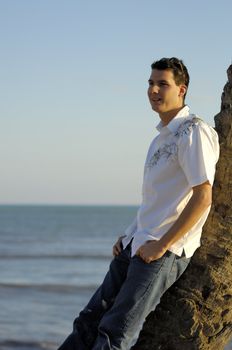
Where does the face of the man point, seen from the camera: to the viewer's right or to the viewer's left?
to the viewer's left

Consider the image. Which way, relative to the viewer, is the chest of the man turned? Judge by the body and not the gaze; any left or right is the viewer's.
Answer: facing the viewer and to the left of the viewer
